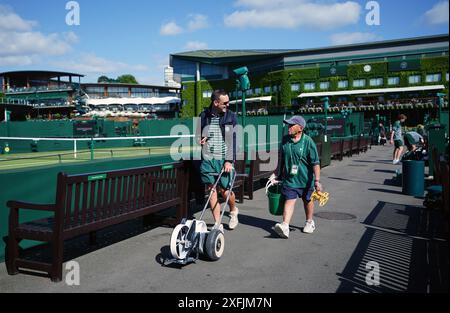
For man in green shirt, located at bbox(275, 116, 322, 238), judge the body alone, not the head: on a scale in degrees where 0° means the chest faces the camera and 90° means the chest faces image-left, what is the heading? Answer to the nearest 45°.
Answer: approximately 45°
